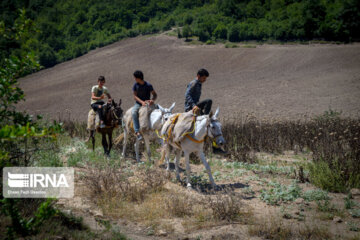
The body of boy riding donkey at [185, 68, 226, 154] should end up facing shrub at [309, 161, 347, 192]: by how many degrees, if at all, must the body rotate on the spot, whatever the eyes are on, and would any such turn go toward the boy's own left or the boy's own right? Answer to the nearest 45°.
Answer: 0° — they already face it

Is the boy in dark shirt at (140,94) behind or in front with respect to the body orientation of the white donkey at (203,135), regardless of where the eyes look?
behind

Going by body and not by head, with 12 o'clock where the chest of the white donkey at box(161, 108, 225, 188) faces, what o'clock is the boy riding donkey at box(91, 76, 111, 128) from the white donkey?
The boy riding donkey is roughly at 6 o'clock from the white donkey.

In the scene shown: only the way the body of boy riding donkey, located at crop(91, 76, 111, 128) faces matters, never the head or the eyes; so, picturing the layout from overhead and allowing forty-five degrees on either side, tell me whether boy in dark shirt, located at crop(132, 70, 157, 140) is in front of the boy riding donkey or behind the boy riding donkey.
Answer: in front

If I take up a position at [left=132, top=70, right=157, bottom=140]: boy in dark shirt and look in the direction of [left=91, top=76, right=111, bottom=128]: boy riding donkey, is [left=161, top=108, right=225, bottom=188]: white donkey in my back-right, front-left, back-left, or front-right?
back-left

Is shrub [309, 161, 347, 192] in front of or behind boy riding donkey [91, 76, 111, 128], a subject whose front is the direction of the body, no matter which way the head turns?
in front

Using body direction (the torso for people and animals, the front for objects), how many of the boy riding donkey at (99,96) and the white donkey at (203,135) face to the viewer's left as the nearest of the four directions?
0

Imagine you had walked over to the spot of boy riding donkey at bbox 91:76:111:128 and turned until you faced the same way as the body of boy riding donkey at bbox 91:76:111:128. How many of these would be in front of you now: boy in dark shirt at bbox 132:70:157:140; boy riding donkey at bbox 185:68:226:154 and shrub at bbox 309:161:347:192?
3

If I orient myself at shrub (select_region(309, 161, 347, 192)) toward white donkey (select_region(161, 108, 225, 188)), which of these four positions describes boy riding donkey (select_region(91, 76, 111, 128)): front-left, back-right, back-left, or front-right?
front-right

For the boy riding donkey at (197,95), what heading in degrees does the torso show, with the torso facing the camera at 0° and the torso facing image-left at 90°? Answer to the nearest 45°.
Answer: approximately 270°

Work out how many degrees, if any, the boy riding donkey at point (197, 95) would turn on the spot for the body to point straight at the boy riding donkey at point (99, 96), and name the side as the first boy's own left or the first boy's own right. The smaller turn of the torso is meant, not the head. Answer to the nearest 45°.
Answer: approximately 135° to the first boy's own left

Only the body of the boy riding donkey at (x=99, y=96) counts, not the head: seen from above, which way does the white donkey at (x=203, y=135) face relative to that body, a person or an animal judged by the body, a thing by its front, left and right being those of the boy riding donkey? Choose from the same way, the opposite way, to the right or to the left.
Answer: the same way

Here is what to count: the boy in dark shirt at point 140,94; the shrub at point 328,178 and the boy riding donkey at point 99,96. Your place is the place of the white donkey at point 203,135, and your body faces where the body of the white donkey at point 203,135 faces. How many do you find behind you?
2

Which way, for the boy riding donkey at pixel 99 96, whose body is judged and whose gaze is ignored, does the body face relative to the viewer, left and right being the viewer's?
facing the viewer and to the right of the viewer

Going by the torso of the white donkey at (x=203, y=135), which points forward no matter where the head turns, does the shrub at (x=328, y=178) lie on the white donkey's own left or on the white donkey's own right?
on the white donkey's own left

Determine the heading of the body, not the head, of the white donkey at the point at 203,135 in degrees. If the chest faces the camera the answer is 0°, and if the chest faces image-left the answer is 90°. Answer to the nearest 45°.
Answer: approximately 315°
